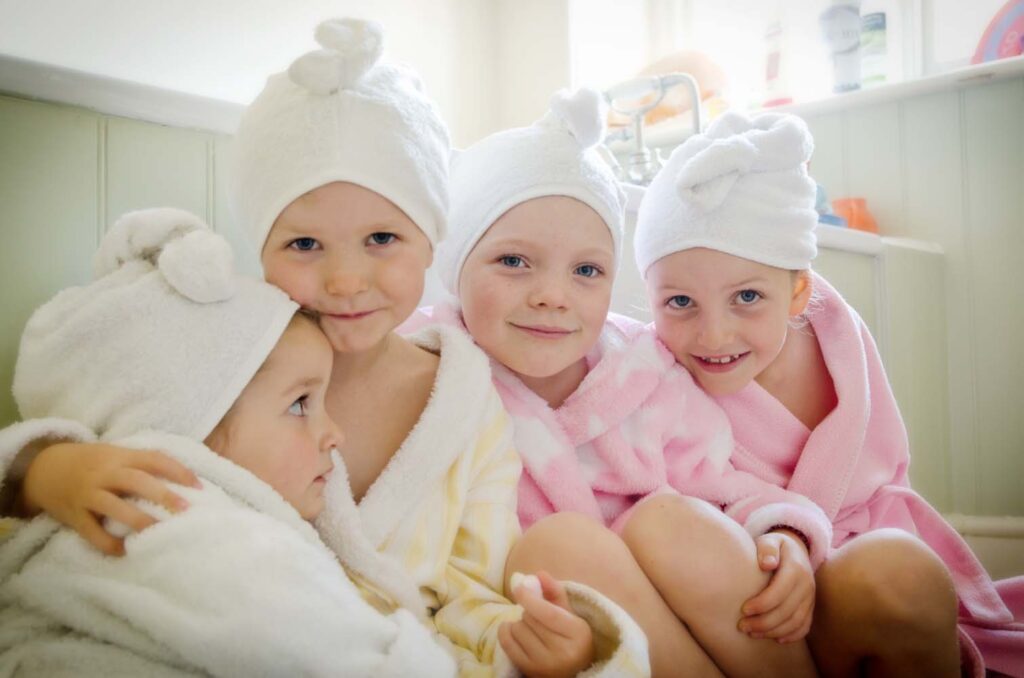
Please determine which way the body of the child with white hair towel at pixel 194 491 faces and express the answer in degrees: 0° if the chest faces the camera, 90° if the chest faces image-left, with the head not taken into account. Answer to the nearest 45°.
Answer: approximately 270°

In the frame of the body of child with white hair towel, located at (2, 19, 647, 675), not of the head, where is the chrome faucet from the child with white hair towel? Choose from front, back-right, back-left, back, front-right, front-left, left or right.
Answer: back-left

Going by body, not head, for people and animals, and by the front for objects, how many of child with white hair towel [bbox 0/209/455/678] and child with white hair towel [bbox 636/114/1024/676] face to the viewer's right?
1

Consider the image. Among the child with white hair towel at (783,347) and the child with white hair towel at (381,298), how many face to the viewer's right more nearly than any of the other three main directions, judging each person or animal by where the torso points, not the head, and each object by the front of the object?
0

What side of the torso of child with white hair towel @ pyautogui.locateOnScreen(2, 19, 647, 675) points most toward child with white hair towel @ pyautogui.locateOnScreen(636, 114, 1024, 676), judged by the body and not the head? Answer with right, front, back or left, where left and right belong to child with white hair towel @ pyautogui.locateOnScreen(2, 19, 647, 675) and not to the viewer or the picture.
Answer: left

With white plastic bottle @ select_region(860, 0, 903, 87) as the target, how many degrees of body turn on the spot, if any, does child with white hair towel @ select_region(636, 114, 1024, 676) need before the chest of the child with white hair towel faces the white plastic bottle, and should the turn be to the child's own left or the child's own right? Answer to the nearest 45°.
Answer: approximately 135° to the child's own right

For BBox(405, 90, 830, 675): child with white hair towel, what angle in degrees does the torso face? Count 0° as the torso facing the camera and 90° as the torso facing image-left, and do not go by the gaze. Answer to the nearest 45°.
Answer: approximately 0°

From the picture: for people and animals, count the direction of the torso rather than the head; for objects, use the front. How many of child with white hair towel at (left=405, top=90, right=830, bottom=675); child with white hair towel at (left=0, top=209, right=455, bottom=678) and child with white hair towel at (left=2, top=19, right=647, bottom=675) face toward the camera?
2
